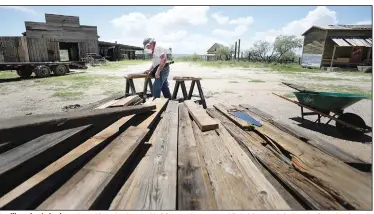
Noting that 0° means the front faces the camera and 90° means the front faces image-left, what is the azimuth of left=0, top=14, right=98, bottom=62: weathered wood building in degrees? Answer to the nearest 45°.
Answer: approximately 0°

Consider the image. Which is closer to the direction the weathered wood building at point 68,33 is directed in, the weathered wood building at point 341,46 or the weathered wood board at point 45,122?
the weathered wood board

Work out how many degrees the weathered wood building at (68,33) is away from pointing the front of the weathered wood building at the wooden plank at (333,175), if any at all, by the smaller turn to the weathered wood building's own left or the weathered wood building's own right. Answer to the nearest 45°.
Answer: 0° — it already faces it

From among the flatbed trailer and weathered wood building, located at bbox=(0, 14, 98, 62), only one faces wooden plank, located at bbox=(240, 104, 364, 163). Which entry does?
the weathered wood building

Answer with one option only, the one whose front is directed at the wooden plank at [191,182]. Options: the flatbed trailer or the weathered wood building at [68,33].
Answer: the weathered wood building

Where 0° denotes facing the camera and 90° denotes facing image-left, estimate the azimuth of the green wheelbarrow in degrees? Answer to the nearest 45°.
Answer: approximately 315°

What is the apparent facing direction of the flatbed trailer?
to the viewer's left

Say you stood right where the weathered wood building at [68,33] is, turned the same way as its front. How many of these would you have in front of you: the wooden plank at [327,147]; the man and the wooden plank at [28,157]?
3

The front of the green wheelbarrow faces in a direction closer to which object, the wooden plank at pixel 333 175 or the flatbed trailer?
the wooden plank

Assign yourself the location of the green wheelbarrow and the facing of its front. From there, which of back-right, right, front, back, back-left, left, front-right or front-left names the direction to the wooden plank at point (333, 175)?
front-right

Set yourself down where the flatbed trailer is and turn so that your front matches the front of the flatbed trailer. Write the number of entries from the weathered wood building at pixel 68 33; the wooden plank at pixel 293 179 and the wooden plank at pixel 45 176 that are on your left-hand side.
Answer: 2

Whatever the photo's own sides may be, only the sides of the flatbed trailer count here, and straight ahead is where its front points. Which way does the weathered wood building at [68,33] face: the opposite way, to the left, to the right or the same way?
to the left
